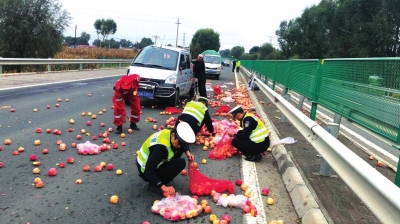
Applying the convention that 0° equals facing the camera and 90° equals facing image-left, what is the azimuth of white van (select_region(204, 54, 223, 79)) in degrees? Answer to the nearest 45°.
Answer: approximately 0°

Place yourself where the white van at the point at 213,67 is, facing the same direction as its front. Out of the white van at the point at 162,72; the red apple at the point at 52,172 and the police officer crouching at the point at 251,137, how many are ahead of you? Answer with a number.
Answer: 3

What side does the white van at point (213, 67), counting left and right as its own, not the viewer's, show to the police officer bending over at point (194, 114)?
front

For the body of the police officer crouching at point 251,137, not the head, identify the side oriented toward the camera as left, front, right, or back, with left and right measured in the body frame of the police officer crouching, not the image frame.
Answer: left

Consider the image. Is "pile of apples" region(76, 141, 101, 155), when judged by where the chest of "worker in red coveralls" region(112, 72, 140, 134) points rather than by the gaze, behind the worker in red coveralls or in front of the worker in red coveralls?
in front

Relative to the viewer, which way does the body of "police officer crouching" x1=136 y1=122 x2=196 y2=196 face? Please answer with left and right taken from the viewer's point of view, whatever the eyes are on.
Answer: facing the viewer and to the right of the viewer

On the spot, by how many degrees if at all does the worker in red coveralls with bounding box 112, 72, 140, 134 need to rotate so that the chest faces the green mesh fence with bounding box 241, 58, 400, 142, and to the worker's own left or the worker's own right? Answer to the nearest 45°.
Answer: approximately 45° to the worker's own left

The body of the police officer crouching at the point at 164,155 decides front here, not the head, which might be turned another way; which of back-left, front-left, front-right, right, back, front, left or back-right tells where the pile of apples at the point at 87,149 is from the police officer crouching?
back

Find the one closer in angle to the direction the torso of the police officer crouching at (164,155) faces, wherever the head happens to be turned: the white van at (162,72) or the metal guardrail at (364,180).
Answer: the metal guardrail

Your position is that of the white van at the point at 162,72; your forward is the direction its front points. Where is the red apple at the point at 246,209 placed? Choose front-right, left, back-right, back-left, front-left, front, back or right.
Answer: front-left

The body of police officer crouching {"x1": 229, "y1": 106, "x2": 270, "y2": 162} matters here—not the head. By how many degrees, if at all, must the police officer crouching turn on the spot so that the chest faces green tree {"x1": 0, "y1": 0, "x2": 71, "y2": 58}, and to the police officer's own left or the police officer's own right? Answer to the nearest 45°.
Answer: approximately 45° to the police officer's own right

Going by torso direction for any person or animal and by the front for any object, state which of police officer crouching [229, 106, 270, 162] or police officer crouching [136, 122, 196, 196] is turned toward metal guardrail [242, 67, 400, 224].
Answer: police officer crouching [136, 122, 196, 196]
